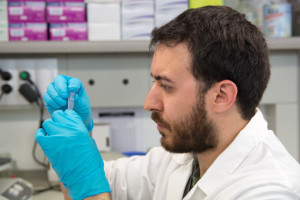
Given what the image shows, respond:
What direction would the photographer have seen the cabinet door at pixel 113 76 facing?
facing the viewer

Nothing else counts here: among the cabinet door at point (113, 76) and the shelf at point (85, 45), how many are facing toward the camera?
2

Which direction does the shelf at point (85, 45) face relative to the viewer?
toward the camera
